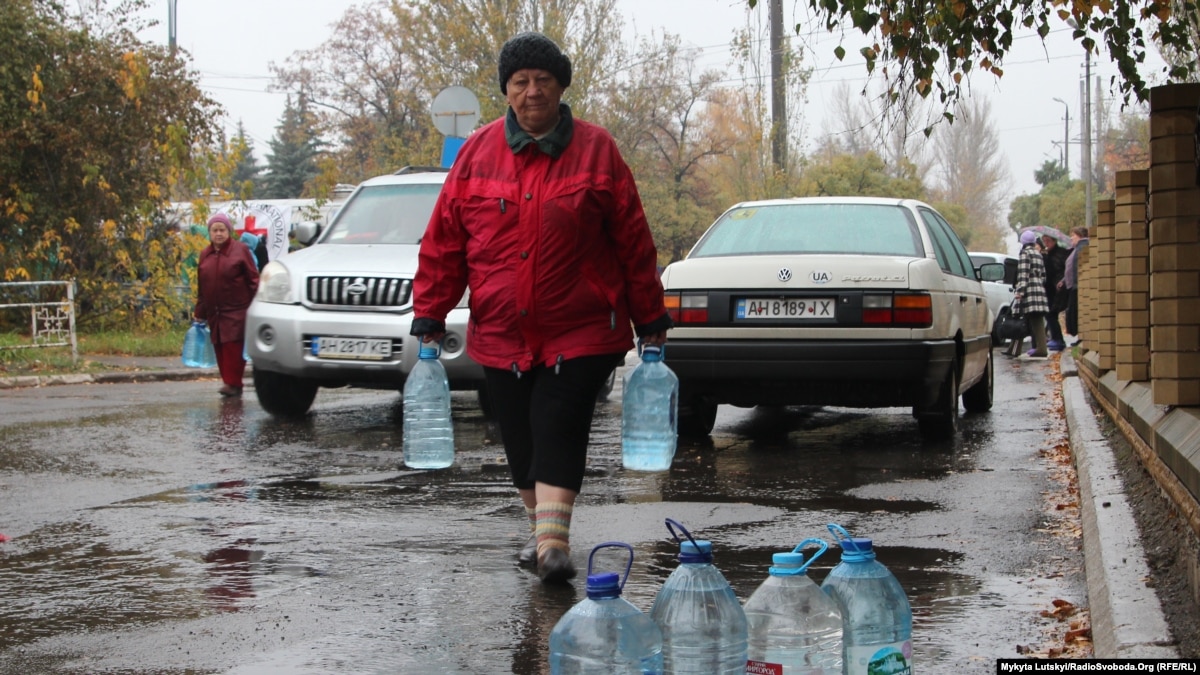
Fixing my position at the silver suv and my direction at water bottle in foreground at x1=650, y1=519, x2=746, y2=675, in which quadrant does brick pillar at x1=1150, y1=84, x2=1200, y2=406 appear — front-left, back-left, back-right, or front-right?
front-left

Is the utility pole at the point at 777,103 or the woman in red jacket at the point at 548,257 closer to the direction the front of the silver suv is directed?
the woman in red jacket

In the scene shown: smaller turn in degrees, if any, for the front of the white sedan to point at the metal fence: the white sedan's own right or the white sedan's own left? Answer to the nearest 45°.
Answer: approximately 45° to the white sedan's own left

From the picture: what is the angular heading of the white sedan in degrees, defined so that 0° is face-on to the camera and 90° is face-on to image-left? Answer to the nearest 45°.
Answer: approximately 180°

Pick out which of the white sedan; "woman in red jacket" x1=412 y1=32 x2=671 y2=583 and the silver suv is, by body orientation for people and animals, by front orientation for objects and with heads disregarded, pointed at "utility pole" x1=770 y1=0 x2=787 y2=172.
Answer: the white sedan

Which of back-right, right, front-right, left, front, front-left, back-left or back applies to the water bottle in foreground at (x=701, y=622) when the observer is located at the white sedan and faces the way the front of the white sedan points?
back

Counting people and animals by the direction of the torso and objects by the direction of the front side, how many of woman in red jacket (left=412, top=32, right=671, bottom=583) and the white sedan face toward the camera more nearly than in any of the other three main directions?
1

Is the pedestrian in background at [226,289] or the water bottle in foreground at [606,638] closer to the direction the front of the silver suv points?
the water bottle in foreground

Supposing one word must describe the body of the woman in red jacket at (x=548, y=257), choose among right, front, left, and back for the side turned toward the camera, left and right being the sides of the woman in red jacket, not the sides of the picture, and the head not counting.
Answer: front

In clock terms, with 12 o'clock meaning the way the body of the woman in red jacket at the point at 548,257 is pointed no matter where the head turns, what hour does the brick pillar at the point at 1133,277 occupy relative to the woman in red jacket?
The brick pillar is roughly at 8 o'clock from the woman in red jacket.

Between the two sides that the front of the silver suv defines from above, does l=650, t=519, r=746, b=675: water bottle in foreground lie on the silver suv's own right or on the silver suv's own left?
on the silver suv's own left

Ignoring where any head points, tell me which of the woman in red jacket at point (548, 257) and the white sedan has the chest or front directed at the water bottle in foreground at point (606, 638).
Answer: the woman in red jacket

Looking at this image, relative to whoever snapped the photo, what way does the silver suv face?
facing the viewer and to the left of the viewer

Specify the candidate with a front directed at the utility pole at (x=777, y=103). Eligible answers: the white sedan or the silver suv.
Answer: the white sedan

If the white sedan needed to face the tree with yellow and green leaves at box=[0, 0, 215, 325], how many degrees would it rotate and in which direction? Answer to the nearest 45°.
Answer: approximately 45° to its left
